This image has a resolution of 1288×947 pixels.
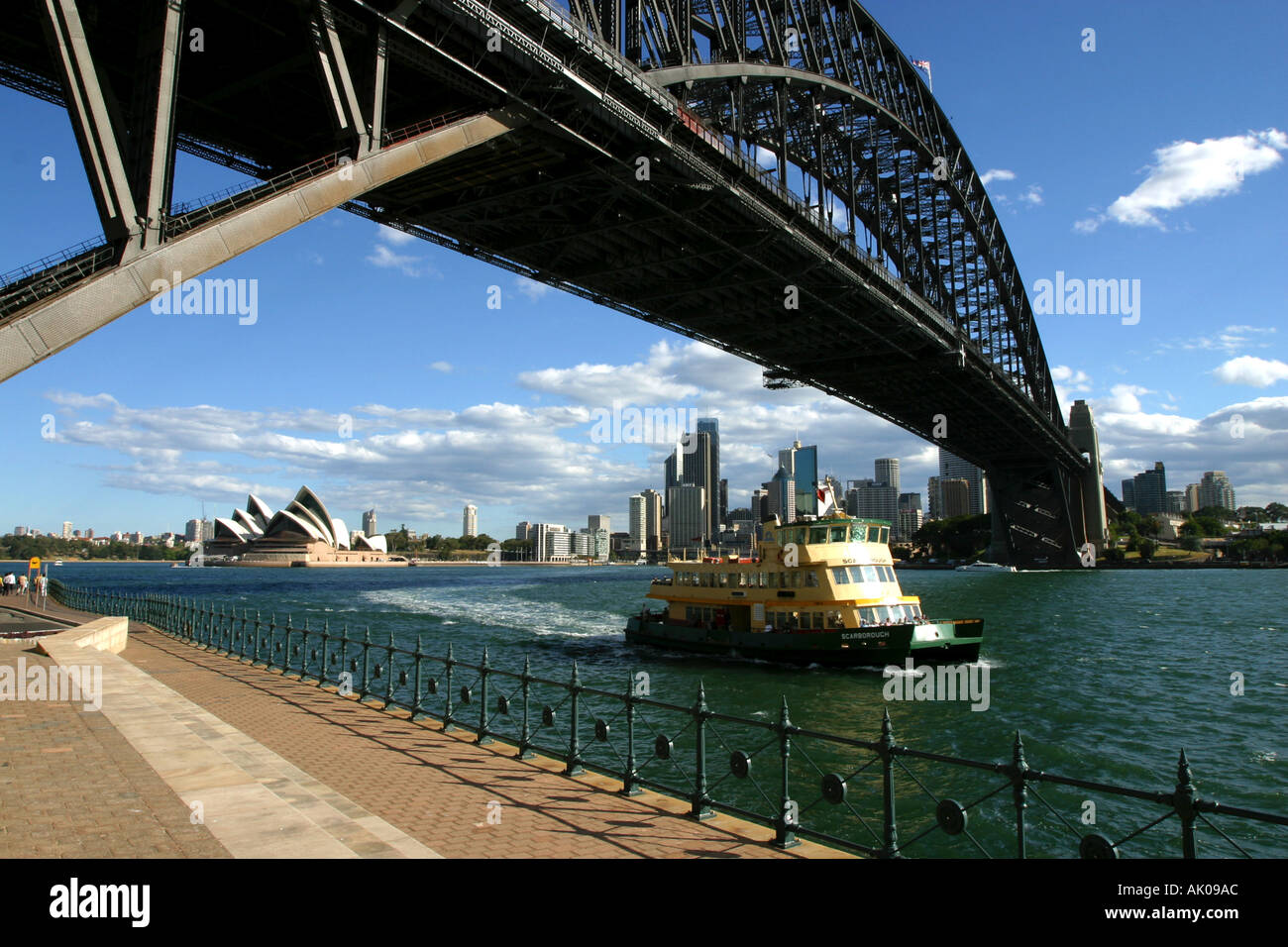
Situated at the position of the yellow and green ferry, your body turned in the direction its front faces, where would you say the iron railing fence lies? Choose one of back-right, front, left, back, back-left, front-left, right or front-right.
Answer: front-right

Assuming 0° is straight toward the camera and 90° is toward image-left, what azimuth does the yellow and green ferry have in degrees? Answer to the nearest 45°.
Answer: approximately 315°
